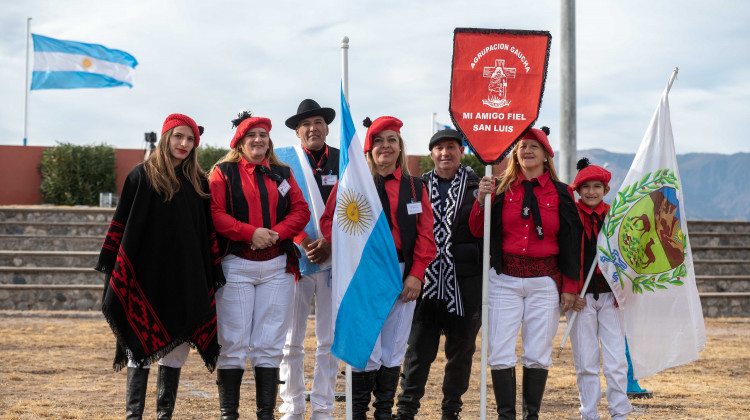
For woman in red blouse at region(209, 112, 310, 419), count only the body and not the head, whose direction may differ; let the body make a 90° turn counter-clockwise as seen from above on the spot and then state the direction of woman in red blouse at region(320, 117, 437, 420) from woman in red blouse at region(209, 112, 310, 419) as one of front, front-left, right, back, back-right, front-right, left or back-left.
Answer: front

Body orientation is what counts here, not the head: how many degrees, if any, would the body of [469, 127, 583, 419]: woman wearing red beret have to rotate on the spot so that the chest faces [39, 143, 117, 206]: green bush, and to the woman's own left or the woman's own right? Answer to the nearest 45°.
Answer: approximately 135° to the woman's own right

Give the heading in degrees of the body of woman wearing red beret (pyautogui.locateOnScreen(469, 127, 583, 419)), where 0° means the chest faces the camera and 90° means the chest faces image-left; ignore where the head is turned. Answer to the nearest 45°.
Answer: approximately 0°

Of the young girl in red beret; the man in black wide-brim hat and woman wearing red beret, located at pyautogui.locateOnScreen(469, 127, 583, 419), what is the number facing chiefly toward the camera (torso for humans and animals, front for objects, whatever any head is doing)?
3

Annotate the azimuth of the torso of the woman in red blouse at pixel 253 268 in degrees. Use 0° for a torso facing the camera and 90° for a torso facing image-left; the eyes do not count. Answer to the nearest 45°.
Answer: approximately 0°
